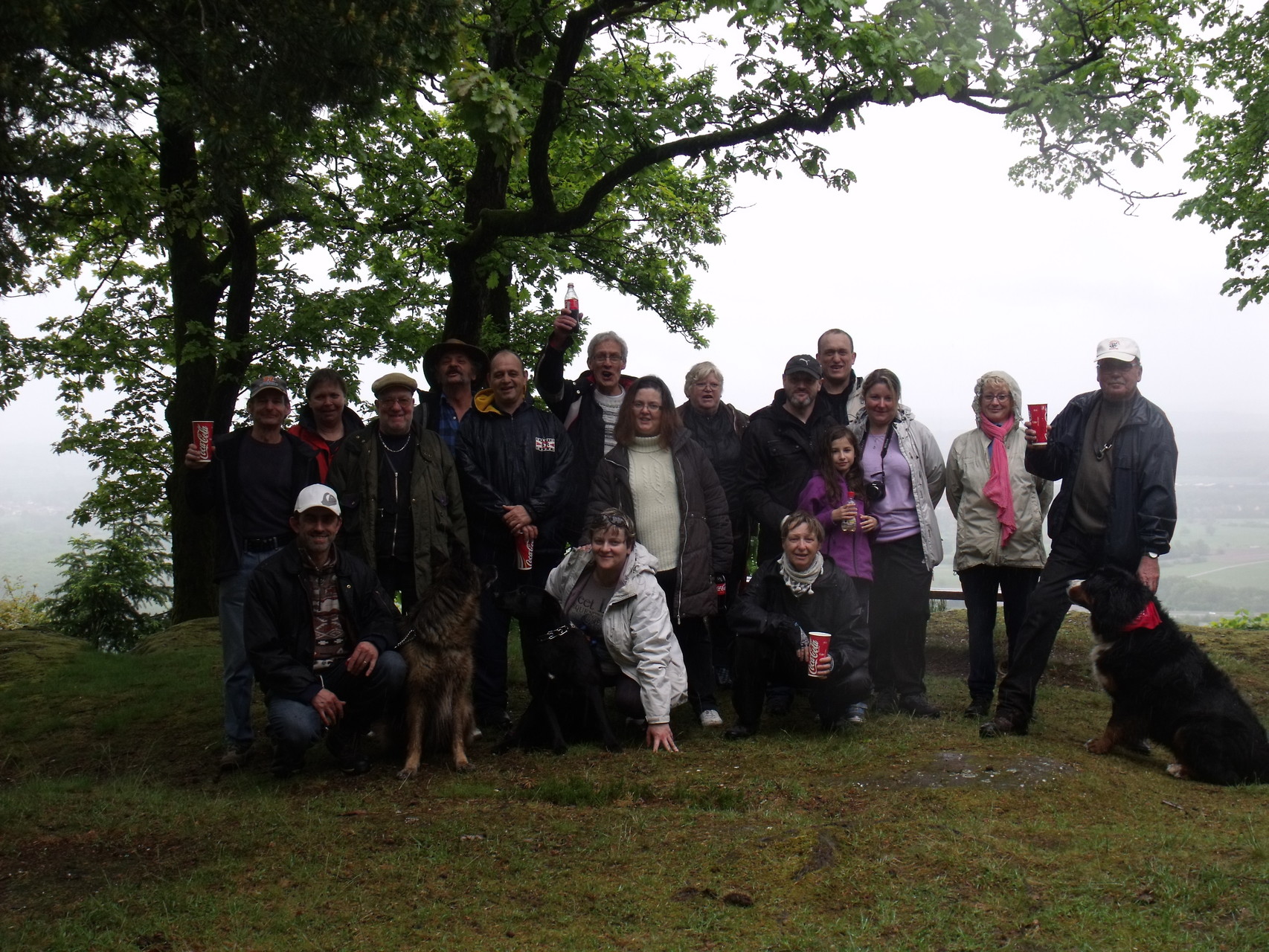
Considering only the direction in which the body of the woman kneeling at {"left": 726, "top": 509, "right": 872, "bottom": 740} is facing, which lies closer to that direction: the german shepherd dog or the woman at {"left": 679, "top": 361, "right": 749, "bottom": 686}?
the german shepherd dog

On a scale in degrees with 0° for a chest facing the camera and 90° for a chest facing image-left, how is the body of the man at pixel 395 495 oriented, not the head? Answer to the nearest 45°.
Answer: approximately 0°

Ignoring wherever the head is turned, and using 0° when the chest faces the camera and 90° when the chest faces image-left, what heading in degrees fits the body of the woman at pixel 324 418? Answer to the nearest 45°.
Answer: approximately 0°

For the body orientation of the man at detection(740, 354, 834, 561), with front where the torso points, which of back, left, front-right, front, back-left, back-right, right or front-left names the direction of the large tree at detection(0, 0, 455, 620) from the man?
right

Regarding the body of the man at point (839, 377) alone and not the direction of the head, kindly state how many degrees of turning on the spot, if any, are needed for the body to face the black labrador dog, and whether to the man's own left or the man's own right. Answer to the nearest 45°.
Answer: approximately 45° to the man's own right

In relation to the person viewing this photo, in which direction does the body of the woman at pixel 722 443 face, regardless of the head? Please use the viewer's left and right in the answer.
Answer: facing the viewer

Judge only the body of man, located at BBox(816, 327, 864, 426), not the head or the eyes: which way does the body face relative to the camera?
toward the camera

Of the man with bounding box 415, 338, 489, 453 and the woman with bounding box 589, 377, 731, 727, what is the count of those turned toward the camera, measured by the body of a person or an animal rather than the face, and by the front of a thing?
2
